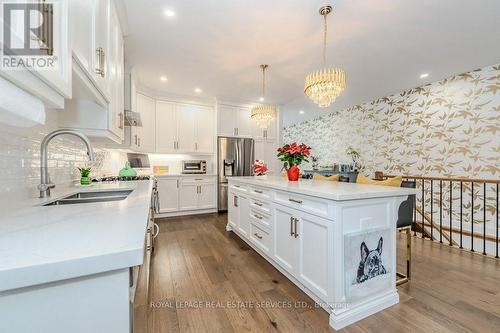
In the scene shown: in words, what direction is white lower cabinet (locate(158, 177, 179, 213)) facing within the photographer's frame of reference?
facing the viewer

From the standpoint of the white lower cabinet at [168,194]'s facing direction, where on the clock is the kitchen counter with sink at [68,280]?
The kitchen counter with sink is roughly at 12 o'clock from the white lower cabinet.

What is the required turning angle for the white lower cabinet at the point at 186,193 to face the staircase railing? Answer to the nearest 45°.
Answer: approximately 45° to its left

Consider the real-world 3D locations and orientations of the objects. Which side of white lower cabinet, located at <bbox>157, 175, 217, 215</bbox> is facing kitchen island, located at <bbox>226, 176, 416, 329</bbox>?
front

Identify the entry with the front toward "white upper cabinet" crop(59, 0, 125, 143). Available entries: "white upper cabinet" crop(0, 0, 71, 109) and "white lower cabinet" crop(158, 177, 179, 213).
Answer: the white lower cabinet

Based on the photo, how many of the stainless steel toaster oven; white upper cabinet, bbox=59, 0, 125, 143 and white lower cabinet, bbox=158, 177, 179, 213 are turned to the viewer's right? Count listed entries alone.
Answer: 1

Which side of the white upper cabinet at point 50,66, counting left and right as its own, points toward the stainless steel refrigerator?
left

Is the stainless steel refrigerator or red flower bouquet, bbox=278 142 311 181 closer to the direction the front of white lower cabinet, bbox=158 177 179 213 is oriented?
the red flower bouquet

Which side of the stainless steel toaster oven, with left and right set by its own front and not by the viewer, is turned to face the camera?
front

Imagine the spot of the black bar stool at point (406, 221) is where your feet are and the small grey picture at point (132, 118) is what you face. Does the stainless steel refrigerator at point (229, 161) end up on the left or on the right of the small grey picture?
right

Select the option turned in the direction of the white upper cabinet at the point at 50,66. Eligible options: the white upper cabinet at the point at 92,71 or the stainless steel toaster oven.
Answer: the stainless steel toaster oven

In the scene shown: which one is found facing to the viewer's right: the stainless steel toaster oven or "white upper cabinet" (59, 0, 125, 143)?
the white upper cabinet

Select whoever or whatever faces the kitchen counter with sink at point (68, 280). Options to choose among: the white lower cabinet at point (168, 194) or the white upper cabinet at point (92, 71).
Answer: the white lower cabinet

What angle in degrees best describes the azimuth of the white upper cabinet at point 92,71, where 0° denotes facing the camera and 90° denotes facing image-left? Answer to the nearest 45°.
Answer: approximately 270°
